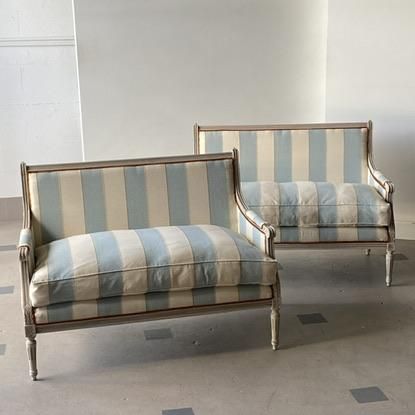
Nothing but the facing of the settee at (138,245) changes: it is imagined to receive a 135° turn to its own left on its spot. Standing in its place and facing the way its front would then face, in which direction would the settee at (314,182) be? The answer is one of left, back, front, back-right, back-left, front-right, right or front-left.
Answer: front

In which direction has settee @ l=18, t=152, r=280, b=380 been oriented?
toward the camera

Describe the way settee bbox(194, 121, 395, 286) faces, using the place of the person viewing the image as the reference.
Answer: facing the viewer
